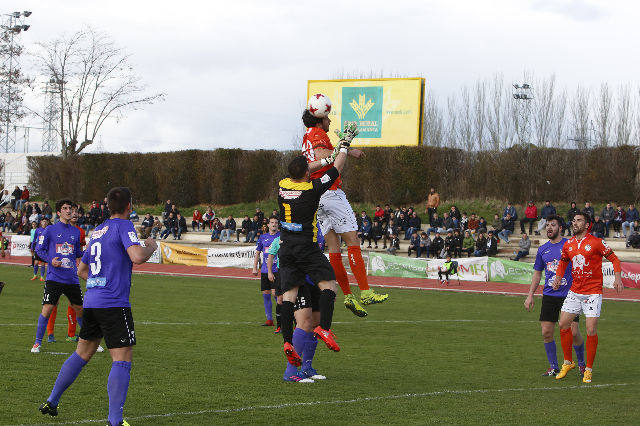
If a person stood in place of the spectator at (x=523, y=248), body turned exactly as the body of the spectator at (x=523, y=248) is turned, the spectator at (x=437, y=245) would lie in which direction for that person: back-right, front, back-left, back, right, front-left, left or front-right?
front-right

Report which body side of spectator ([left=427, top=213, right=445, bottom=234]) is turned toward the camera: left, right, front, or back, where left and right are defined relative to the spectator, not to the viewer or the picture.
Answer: front

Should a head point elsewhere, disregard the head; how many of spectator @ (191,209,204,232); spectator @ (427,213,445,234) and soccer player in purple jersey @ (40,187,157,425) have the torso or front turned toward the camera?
2

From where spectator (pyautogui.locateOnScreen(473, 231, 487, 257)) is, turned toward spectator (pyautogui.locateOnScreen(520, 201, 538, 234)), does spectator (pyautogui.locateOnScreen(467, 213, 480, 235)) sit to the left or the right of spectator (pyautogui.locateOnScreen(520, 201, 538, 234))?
left

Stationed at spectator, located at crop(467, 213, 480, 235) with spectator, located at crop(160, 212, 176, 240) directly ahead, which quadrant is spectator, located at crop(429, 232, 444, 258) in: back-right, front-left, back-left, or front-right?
front-left

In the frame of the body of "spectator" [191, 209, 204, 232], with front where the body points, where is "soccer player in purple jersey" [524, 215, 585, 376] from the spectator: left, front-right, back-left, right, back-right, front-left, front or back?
front

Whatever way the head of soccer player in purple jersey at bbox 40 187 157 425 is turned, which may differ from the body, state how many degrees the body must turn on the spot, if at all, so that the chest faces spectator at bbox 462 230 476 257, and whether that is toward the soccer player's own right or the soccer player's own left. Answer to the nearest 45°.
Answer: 0° — they already face them

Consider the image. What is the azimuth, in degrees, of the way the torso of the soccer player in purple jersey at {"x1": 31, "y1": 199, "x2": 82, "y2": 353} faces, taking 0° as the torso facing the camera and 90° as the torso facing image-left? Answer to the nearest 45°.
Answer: approximately 315°

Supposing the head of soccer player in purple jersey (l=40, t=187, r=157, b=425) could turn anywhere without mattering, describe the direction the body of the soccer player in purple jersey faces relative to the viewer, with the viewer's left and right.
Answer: facing away from the viewer and to the right of the viewer

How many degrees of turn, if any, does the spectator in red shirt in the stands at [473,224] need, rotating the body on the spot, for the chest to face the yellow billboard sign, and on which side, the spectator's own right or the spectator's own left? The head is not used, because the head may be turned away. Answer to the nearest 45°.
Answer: approximately 135° to the spectator's own right

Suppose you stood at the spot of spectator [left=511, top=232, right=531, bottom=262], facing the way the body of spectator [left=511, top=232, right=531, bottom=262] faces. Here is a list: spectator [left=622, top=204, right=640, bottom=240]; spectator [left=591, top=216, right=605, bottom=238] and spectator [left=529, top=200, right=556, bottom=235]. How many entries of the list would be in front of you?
0

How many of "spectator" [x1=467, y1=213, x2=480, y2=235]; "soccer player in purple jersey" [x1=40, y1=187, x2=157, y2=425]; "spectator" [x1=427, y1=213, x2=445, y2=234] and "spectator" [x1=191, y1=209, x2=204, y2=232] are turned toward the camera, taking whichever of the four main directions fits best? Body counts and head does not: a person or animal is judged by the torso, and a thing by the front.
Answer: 3

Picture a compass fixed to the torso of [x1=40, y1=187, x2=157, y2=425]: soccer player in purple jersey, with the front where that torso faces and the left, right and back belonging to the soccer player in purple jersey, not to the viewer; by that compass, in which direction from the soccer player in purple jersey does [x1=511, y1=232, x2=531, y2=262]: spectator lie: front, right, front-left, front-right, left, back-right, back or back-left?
front
